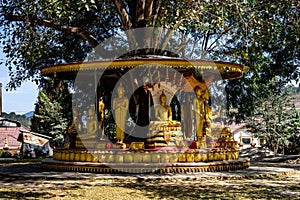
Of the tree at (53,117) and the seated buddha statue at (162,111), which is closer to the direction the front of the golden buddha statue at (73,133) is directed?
the tree

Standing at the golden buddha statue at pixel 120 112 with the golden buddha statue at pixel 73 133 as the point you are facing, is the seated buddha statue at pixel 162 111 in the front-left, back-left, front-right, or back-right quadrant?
back-right

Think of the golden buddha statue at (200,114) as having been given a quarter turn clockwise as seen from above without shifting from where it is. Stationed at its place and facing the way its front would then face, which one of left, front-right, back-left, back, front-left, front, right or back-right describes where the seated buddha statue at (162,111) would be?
front

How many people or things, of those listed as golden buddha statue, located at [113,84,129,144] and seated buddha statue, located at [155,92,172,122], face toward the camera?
2

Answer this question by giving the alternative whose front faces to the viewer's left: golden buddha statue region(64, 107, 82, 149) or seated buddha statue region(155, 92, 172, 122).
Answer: the golden buddha statue

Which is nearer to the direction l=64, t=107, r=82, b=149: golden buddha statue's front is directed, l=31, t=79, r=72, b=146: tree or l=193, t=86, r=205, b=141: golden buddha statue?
the tree

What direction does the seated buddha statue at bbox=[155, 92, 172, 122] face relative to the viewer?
toward the camera

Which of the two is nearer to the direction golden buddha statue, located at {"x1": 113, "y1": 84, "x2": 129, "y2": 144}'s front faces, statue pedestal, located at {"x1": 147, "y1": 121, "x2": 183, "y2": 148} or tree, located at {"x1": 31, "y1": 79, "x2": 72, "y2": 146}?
the statue pedestal

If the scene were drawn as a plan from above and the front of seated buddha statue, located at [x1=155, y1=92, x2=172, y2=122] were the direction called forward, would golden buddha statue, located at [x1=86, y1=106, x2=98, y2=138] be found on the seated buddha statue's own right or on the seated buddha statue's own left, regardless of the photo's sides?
on the seated buddha statue's own right

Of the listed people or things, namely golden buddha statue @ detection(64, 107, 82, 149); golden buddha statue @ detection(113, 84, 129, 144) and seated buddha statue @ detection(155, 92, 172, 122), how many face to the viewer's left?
1

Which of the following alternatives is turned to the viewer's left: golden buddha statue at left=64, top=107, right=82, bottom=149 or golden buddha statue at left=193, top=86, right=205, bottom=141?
golden buddha statue at left=64, top=107, right=82, bottom=149

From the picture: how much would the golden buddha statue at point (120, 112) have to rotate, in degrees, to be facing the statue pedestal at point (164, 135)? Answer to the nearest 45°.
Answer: approximately 90° to its left

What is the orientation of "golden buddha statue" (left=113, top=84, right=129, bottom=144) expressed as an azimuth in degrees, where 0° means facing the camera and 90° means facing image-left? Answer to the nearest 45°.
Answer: approximately 0°

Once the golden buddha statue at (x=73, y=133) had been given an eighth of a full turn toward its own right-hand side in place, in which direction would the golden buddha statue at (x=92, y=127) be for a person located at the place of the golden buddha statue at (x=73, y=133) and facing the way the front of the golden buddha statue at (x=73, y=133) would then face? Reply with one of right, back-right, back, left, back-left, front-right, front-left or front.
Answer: back

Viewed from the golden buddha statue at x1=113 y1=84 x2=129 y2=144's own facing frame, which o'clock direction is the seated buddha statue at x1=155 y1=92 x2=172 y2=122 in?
The seated buddha statue is roughly at 9 o'clock from the golden buddha statue.

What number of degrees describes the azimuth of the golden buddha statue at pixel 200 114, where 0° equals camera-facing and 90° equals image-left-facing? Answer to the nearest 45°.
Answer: approximately 315°

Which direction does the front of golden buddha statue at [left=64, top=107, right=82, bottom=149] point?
to the viewer's left

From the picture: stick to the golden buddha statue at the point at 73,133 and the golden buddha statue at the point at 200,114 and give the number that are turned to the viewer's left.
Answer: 1
